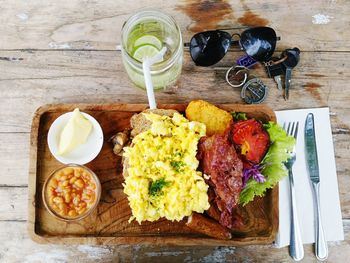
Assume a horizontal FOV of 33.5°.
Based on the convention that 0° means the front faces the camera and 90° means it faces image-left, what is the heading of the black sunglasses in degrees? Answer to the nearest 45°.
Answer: approximately 0°

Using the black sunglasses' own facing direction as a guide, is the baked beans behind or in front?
in front

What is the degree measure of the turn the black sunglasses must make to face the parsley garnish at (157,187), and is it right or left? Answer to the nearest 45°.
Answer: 0° — it already faces it

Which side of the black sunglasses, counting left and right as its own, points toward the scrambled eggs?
front

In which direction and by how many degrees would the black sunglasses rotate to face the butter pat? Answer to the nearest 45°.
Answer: approximately 45° to its right

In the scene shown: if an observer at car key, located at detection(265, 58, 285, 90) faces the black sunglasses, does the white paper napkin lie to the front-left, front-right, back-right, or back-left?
back-left
